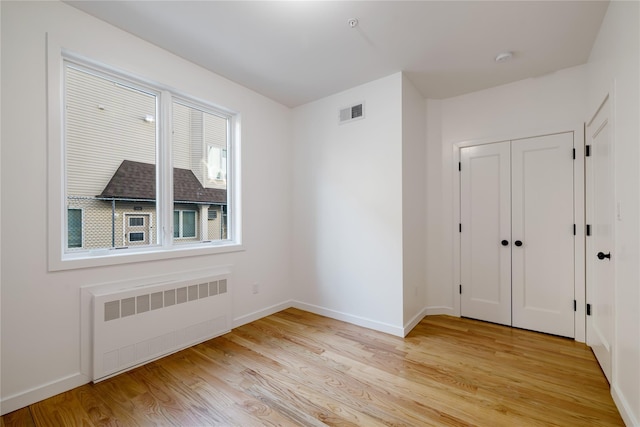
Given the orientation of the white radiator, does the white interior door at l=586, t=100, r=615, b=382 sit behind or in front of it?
in front

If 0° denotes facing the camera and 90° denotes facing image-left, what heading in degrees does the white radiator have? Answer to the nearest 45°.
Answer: approximately 315°
